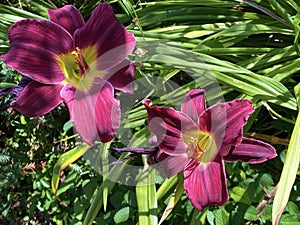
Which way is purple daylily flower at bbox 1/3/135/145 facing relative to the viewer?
toward the camera
